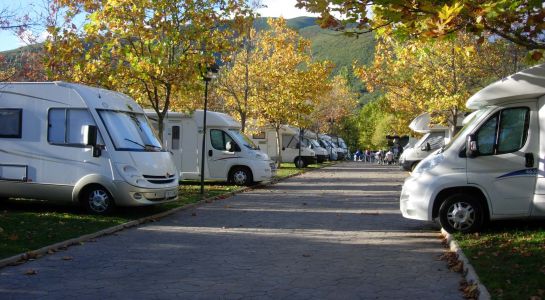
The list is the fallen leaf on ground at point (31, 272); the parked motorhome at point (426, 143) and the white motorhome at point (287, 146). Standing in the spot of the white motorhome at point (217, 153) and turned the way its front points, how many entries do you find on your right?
1

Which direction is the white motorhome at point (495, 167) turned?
to the viewer's left

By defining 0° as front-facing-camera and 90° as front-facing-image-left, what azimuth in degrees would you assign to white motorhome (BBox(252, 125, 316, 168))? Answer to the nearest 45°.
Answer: approximately 270°

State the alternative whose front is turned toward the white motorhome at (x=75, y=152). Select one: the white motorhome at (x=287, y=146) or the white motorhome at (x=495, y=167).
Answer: the white motorhome at (x=495, y=167)

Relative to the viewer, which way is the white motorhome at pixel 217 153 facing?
to the viewer's right

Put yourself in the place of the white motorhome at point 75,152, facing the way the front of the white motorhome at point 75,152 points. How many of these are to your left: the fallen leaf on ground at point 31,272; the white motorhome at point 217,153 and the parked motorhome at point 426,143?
2

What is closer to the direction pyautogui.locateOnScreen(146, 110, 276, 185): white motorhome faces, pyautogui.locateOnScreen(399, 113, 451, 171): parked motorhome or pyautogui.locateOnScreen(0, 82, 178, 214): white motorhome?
the parked motorhome

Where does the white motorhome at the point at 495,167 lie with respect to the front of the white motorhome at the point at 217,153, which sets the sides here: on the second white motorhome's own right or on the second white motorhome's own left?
on the second white motorhome's own right

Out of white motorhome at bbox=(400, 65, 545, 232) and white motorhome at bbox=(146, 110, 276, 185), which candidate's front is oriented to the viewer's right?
white motorhome at bbox=(146, 110, 276, 185)

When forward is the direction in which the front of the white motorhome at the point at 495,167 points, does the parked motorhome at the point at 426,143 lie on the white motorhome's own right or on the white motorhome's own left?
on the white motorhome's own right

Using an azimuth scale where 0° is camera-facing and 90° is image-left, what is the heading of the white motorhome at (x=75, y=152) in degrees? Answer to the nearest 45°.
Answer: approximately 315°

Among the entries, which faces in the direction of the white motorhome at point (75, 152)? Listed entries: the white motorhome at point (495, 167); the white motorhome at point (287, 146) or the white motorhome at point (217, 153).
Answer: the white motorhome at point (495, 167)

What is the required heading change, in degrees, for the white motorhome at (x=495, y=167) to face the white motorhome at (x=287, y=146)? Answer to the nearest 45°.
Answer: approximately 45° to its right

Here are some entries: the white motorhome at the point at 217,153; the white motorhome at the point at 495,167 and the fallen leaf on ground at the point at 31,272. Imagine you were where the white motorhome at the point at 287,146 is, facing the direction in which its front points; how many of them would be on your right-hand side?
3

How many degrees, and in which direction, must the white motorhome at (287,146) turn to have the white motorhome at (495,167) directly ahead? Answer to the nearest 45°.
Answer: approximately 90° to its right
